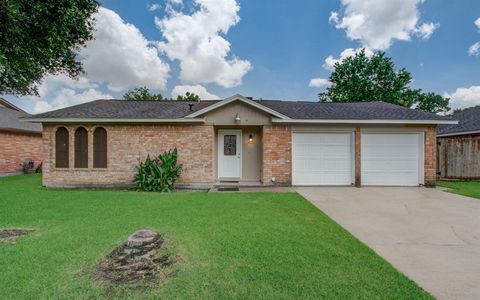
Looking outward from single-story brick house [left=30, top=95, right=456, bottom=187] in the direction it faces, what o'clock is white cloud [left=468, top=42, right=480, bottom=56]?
The white cloud is roughly at 8 o'clock from the single-story brick house.

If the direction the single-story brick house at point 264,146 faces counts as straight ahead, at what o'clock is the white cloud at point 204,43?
The white cloud is roughly at 5 o'clock from the single-story brick house.

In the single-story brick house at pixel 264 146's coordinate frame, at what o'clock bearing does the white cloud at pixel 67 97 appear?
The white cloud is roughly at 4 o'clock from the single-story brick house.

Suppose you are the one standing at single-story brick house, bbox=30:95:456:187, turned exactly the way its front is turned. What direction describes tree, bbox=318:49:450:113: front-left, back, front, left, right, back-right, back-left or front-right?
back-left

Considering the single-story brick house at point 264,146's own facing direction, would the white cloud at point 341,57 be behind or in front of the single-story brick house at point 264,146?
behind

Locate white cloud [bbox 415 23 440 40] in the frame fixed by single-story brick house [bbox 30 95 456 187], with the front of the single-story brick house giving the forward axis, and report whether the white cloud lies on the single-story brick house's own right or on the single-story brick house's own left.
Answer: on the single-story brick house's own left

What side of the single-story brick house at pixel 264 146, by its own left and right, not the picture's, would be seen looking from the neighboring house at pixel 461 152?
left

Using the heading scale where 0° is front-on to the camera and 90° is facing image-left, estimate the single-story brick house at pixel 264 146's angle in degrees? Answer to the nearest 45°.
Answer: approximately 0°

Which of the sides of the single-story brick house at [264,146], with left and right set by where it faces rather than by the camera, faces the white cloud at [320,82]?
back
